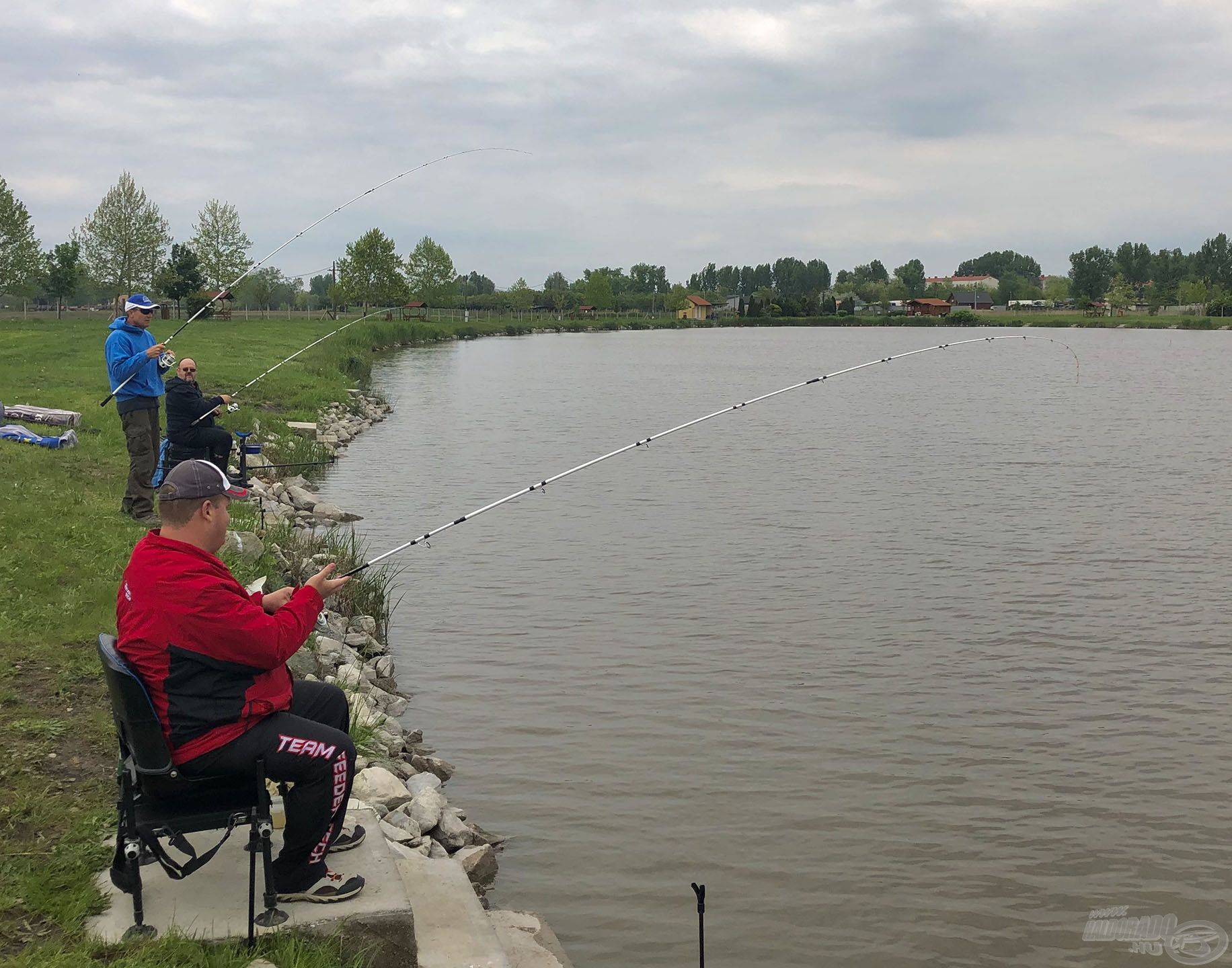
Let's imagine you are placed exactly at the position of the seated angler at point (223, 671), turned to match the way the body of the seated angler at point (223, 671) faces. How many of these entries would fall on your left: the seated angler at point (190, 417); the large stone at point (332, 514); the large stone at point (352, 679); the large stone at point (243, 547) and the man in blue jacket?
5

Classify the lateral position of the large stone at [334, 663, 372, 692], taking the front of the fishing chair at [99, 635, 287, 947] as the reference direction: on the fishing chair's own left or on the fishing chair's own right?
on the fishing chair's own left

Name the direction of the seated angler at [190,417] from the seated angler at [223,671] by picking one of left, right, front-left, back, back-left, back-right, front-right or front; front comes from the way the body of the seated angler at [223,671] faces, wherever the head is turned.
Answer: left

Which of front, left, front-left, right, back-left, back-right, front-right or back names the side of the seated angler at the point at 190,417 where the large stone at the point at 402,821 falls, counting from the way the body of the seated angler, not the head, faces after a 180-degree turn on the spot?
left

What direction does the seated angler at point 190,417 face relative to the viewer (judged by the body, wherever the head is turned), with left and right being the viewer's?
facing to the right of the viewer

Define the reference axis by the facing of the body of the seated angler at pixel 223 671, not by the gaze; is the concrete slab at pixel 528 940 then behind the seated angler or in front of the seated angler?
in front

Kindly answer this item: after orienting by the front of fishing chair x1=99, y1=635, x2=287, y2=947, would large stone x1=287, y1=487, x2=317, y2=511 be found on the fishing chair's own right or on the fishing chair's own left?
on the fishing chair's own left

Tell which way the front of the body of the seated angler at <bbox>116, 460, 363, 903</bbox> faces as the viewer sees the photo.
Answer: to the viewer's right

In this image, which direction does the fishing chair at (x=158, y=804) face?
to the viewer's right

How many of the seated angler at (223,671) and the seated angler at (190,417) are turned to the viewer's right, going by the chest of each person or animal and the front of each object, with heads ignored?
2

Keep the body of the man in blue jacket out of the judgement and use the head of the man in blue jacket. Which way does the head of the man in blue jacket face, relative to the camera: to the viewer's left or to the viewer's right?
to the viewer's right
